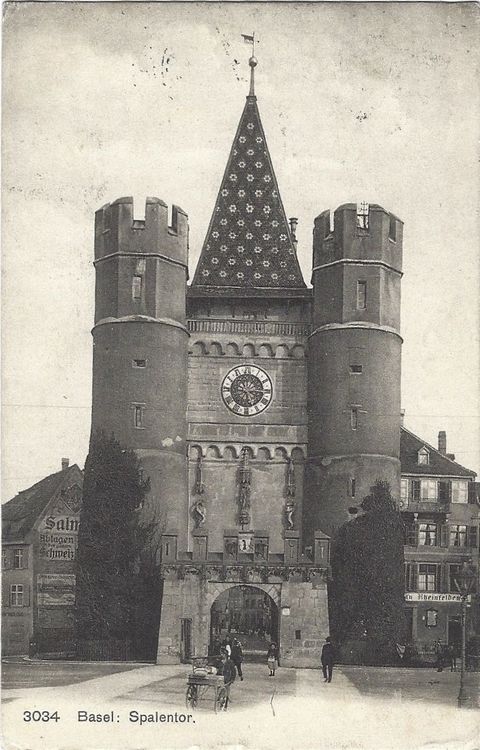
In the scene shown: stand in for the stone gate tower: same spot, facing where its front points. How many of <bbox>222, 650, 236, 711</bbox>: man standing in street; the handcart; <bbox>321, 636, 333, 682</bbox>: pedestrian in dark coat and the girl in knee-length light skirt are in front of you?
4

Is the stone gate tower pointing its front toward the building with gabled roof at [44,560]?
no

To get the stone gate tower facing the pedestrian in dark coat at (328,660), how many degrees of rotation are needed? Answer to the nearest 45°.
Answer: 0° — it already faces them

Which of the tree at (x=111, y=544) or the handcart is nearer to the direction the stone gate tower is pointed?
the handcart

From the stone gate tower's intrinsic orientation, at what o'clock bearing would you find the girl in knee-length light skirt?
The girl in knee-length light skirt is roughly at 12 o'clock from the stone gate tower.

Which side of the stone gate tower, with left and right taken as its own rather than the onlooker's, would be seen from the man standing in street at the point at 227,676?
front

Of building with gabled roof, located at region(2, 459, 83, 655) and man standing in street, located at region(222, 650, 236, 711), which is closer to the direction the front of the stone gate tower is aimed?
the man standing in street

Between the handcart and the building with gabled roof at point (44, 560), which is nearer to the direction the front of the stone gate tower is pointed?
the handcart

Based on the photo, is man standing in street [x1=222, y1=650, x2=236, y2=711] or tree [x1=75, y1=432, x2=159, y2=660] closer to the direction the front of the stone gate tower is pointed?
the man standing in street

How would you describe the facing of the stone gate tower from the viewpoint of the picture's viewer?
facing the viewer

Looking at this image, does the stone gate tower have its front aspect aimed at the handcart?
yes
